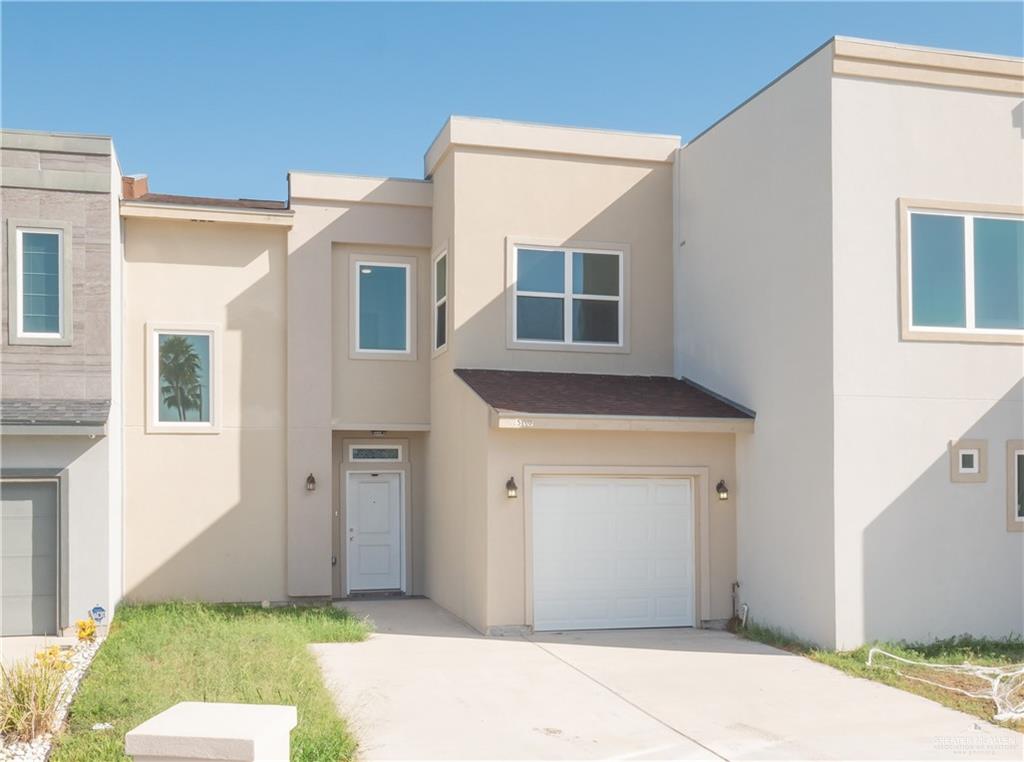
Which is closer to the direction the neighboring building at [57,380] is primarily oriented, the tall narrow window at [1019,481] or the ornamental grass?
the ornamental grass

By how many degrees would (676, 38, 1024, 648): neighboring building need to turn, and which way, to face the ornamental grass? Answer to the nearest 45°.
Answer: approximately 45° to its right

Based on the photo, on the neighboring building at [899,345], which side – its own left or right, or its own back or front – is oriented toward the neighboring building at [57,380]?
right

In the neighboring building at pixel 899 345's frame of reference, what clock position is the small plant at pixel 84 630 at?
The small plant is roughly at 2 o'clock from the neighboring building.

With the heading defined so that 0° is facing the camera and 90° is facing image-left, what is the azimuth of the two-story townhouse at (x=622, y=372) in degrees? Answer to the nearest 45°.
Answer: approximately 0°

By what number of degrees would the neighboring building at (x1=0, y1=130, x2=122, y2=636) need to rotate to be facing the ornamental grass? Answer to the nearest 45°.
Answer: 0° — it already faces it

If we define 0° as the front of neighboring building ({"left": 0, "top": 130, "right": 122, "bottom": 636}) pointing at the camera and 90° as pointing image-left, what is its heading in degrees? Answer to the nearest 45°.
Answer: approximately 0°
